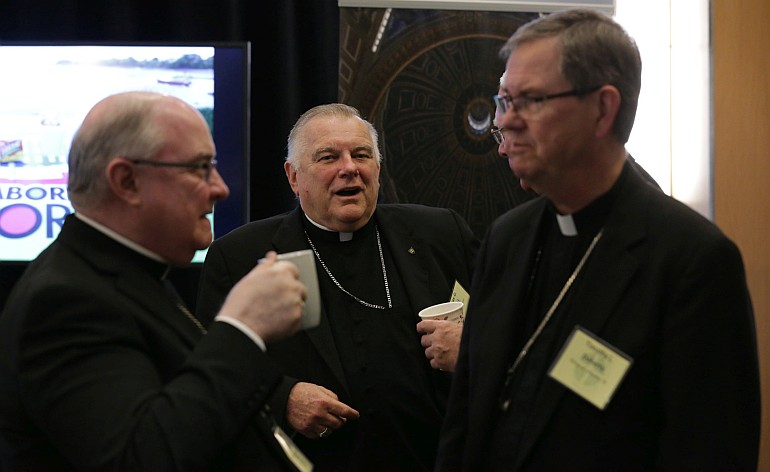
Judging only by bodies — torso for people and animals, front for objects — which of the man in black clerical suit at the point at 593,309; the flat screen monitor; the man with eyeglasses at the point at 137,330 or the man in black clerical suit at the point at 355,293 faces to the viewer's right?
the man with eyeglasses

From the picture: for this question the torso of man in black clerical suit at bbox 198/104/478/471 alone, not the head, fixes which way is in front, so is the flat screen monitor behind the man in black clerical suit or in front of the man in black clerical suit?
behind

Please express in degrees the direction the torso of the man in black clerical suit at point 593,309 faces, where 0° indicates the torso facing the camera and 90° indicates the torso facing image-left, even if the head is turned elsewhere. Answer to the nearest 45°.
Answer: approximately 45°

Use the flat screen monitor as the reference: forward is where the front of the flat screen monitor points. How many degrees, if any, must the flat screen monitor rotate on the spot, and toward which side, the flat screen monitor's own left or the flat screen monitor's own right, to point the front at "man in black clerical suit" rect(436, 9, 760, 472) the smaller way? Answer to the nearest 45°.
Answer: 0° — it already faces them

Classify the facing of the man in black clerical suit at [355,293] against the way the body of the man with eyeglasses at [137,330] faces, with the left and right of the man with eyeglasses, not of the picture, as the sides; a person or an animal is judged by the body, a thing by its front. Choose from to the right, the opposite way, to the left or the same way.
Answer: to the right

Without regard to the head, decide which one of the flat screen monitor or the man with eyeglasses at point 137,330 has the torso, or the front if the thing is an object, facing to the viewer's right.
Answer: the man with eyeglasses

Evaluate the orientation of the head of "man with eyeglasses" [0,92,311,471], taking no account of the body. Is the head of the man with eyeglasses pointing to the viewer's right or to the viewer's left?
to the viewer's right

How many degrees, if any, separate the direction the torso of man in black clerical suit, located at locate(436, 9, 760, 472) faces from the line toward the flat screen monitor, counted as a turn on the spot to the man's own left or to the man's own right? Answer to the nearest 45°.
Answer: approximately 90° to the man's own right

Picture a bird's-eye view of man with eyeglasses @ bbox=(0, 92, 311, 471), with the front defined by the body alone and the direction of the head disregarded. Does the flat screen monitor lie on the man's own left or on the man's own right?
on the man's own left

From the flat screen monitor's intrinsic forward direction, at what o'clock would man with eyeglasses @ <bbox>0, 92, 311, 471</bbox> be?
The man with eyeglasses is roughly at 12 o'clock from the flat screen monitor.

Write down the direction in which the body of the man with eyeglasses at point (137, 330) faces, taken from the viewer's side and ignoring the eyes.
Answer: to the viewer's right
